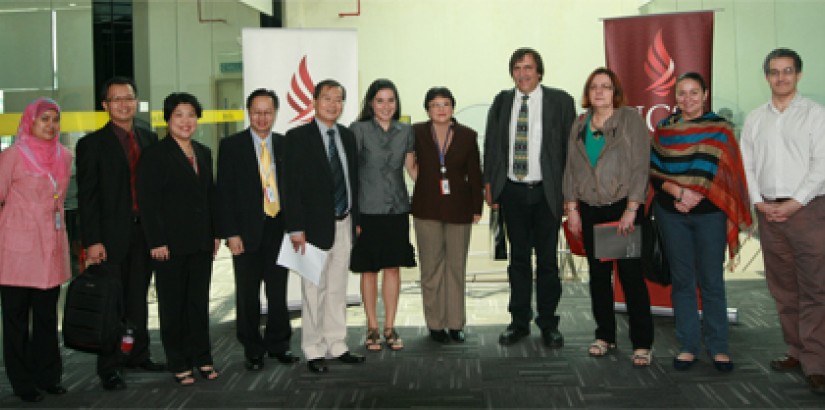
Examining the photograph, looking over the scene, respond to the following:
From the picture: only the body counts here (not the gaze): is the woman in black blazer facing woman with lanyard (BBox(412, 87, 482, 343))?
no

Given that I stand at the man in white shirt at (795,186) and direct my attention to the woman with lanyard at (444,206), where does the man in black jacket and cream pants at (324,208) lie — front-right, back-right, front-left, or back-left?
front-left

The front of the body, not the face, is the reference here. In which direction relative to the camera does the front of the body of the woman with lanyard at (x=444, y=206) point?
toward the camera

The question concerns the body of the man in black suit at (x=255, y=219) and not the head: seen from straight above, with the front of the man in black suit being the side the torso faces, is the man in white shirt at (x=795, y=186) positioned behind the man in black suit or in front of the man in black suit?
in front

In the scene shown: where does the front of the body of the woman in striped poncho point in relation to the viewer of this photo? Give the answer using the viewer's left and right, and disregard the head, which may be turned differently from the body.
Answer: facing the viewer

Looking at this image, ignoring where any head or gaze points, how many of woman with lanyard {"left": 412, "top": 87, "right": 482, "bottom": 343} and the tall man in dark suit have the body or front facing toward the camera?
2

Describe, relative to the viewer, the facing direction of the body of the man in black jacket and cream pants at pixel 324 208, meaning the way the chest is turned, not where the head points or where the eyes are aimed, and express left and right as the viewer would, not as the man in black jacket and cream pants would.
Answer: facing the viewer and to the right of the viewer

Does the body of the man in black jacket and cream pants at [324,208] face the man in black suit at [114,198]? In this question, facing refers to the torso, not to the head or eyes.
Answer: no

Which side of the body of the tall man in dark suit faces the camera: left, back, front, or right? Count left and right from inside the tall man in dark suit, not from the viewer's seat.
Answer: front

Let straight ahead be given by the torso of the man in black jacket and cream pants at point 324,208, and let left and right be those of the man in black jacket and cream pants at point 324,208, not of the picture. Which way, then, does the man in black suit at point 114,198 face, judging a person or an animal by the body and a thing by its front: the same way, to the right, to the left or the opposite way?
the same way

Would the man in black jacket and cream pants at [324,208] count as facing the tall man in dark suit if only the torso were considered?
no

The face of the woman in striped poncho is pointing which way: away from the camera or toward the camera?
toward the camera

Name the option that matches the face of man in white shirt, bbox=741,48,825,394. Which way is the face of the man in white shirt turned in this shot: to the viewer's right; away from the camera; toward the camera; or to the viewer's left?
toward the camera

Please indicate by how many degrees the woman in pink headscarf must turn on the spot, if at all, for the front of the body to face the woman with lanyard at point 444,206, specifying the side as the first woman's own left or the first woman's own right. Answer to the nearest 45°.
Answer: approximately 45° to the first woman's own left

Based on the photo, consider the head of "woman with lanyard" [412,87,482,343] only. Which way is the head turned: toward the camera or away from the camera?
toward the camera

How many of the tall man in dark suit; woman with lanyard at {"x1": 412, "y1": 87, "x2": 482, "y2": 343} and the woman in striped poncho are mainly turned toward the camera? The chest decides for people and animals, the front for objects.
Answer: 3

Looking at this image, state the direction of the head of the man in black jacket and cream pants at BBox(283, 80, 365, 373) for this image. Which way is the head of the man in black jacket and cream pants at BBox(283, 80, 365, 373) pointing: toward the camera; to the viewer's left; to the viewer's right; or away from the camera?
toward the camera
